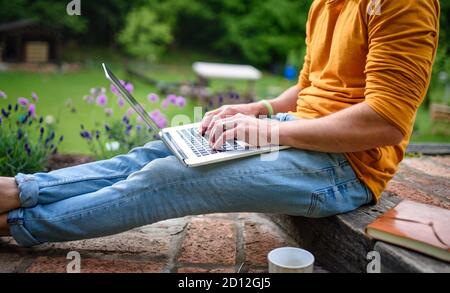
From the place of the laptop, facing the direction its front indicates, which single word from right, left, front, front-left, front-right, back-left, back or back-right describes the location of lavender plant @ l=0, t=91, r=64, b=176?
back-left

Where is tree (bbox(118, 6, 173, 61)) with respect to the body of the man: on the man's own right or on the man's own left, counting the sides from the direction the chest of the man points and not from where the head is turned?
on the man's own right

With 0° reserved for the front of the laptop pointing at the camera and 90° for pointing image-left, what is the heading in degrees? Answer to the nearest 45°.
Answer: approximately 270°

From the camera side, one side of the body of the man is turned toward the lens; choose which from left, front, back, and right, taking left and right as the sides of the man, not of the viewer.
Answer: left

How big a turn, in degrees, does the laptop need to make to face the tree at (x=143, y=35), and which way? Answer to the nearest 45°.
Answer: approximately 90° to its left
